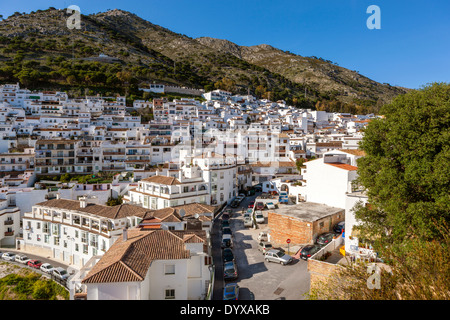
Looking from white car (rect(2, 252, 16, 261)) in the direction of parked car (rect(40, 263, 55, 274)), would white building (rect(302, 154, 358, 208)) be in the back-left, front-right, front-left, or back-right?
front-left

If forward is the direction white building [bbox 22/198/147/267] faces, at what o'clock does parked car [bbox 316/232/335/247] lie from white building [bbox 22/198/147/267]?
The parked car is roughly at 9 o'clock from the white building.

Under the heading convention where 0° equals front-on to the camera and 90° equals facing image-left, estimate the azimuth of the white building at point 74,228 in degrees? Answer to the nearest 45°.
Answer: approximately 45°

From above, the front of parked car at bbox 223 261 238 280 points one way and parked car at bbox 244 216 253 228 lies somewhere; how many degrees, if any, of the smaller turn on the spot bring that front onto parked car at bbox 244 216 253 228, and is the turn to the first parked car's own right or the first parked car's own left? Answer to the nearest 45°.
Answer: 0° — it already faces it

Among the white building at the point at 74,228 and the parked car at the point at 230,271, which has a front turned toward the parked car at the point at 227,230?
the parked car at the point at 230,271

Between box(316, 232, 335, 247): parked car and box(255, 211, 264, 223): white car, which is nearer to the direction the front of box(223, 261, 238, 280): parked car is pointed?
the white car

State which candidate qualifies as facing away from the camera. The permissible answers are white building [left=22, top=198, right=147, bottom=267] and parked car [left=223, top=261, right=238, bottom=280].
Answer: the parked car

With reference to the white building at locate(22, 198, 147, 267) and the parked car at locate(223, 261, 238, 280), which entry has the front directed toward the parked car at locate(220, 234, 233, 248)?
the parked car at locate(223, 261, 238, 280)

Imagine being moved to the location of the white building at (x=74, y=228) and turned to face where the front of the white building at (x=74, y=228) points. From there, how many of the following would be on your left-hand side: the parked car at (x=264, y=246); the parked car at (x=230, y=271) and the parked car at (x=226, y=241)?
3

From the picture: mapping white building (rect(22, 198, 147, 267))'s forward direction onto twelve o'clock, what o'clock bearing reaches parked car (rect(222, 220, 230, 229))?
The parked car is roughly at 8 o'clock from the white building.

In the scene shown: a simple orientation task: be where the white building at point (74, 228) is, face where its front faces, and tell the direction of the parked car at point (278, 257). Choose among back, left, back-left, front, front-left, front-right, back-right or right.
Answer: left

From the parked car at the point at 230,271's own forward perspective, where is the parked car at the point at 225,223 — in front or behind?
in front

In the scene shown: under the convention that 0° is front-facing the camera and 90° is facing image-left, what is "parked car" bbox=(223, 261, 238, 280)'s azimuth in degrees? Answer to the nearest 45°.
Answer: approximately 180°

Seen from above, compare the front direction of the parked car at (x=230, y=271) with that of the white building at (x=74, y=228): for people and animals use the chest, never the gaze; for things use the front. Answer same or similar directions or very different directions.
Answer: very different directions

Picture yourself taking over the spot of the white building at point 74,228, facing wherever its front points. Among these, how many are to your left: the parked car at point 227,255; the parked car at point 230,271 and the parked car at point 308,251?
3

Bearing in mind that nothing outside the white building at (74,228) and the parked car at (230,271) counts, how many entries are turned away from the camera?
1
